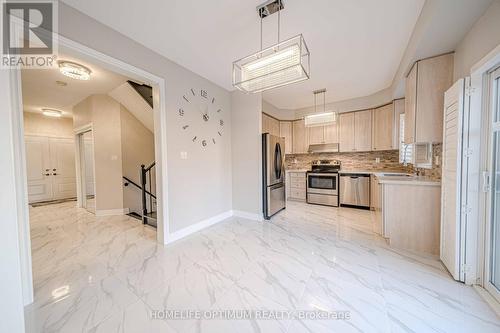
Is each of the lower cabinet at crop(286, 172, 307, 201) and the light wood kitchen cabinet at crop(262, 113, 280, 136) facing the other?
no

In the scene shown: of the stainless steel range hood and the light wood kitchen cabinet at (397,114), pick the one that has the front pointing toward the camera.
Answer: the stainless steel range hood

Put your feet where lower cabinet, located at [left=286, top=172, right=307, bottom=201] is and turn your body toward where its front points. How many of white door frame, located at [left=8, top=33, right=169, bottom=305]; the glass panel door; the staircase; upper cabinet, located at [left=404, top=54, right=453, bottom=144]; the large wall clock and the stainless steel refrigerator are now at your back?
0

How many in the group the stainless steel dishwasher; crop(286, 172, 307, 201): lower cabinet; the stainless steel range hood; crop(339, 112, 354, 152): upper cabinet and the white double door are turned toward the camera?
5

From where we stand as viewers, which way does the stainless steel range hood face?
facing the viewer

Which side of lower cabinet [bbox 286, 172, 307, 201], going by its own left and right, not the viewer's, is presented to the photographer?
front

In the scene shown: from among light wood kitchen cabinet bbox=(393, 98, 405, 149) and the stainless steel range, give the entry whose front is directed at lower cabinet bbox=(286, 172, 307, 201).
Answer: the light wood kitchen cabinet

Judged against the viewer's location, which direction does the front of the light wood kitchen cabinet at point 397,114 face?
facing to the left of the viewer

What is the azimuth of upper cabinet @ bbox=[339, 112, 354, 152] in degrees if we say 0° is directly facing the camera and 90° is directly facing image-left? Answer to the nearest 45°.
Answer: approximately 0°

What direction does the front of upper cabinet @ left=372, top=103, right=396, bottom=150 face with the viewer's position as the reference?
facing the viewer and to the left of the viewer

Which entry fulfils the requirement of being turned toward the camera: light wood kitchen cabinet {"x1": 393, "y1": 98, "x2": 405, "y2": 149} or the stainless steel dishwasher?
the stainless steel dishwasher

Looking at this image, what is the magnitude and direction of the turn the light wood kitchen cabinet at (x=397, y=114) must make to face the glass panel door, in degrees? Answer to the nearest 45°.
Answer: approximately 90° to its left

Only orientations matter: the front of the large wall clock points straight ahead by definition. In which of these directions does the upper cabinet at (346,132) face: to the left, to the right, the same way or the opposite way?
to the right

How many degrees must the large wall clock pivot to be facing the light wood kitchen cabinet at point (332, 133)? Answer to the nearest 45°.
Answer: approximately 45° to its left

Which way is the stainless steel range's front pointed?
toward the camera

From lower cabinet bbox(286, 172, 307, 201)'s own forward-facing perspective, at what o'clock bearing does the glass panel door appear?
The glass panel door is roughly at 11 o'clock from the lower cabinet.

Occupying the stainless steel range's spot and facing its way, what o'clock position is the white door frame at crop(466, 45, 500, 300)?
The white door frame is roughly at 11 o'clock from the stainless steel range.

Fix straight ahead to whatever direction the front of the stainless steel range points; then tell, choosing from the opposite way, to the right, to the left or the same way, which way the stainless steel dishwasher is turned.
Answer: the same way

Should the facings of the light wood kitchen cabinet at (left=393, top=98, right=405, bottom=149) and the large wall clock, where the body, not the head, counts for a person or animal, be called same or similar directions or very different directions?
very different directions
